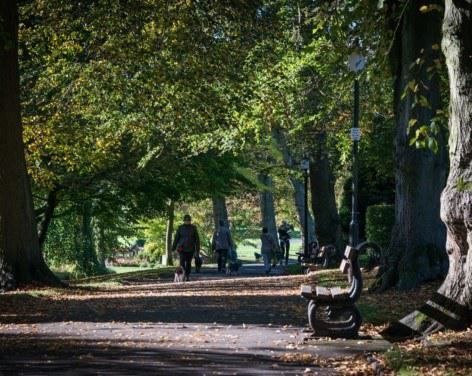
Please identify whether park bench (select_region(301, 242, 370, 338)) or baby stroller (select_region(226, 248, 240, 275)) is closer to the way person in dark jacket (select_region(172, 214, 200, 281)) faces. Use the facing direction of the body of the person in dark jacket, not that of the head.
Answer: the park bench

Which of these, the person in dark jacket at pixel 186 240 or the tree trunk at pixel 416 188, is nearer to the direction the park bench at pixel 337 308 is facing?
the person in dark jacket

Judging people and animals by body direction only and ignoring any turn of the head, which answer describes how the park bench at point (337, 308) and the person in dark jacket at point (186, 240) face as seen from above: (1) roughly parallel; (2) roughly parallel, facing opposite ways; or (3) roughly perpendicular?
roughly perpendicular

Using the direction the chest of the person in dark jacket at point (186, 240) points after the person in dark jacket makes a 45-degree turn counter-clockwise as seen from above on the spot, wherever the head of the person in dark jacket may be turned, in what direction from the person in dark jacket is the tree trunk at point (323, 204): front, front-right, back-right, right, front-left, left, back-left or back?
left

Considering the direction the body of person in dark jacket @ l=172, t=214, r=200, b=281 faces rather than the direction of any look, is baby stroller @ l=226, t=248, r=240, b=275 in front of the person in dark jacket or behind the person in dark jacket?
behind

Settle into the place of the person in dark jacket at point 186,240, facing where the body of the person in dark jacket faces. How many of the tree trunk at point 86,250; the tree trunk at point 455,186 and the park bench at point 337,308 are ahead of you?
2

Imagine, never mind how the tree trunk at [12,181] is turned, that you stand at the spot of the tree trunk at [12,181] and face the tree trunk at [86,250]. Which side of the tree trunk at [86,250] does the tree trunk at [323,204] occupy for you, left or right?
right

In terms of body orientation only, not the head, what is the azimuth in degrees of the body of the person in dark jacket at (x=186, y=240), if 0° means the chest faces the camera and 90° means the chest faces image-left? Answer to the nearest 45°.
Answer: approximately 0°

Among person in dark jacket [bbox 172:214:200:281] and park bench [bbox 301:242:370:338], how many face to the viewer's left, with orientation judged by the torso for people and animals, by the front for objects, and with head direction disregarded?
1

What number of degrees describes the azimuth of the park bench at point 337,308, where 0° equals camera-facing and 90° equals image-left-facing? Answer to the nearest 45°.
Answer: approximately 90°

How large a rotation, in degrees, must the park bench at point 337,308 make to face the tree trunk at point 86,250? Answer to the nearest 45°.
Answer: approximately 90° to its right

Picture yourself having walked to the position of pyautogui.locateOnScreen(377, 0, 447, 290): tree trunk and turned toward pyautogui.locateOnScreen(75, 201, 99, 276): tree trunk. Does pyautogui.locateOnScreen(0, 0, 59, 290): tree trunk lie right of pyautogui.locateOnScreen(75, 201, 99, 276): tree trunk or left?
left
